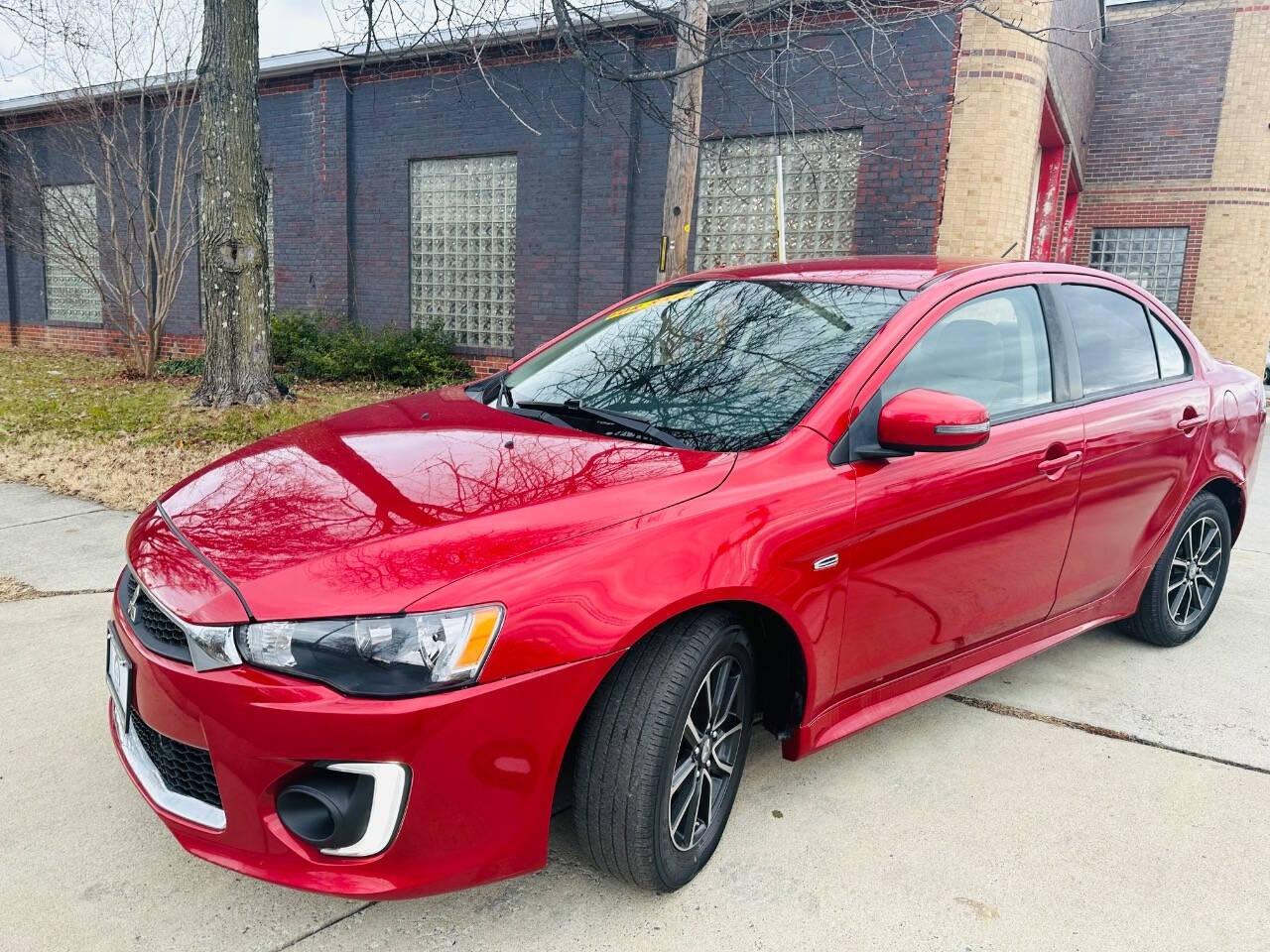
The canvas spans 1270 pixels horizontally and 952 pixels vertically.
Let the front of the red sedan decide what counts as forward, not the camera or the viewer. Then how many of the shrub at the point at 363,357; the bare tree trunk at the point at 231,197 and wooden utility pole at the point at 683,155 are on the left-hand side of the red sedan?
0

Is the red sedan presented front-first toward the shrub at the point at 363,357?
no

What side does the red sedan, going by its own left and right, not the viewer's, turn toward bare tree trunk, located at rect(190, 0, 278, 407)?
right

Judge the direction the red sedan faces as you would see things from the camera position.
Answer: facing the viewer and to the left of the viewer

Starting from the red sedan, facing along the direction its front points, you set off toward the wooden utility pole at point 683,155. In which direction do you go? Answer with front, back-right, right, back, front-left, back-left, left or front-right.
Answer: back-right

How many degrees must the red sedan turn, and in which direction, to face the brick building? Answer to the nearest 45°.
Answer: approximately 135° to its right
